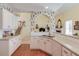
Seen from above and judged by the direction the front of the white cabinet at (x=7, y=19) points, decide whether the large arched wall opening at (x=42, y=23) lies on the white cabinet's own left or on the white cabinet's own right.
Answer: on the white cabinet's own left

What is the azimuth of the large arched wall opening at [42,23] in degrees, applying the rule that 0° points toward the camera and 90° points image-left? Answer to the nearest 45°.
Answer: approximately 0°

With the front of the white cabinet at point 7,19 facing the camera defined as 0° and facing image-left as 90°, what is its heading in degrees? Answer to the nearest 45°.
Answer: approximately 315°

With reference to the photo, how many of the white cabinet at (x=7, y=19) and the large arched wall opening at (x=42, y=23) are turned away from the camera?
0

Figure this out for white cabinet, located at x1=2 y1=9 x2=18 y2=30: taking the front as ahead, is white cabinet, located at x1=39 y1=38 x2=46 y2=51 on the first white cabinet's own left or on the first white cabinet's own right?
on the first white cabinet's own left
